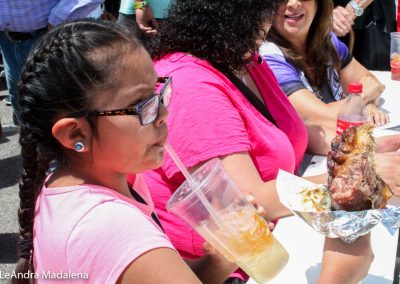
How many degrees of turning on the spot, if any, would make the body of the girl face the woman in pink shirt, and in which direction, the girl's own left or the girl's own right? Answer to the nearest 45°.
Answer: approximately 45° to the girl's own left

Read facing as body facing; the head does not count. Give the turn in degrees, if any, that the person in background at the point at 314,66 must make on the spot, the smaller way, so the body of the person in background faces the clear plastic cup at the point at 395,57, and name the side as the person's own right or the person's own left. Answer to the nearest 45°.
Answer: approximately 90° to the person's own left

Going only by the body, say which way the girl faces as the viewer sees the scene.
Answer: to the viewer's right

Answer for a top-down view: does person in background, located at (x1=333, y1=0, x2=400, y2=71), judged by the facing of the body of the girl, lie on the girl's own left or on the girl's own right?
on the girl's own left

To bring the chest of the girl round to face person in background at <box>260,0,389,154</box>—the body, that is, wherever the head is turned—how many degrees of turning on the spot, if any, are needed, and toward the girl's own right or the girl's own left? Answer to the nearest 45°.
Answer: approximately 45° to the girl's own left

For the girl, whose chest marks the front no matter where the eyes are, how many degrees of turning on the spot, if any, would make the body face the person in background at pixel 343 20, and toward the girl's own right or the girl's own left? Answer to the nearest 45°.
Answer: approximately 45° to the girl's own left

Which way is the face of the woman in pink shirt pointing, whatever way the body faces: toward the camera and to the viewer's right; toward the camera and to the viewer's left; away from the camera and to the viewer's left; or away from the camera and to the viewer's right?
away from the camera and to the viewer's right

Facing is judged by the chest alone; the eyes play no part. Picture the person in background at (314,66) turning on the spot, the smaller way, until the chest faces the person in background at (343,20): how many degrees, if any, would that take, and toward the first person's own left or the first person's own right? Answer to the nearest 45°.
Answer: approximately 135° to the first person's own left

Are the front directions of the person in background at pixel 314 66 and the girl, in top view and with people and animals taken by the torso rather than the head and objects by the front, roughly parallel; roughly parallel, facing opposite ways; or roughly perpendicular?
roughly perpendicular

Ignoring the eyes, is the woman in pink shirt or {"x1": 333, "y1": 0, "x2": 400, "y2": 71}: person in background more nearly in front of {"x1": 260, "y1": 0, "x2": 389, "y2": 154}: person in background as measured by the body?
the woman in pink shirt

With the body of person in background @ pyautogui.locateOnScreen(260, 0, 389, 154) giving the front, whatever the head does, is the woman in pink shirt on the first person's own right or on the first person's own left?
on the first person's own right
